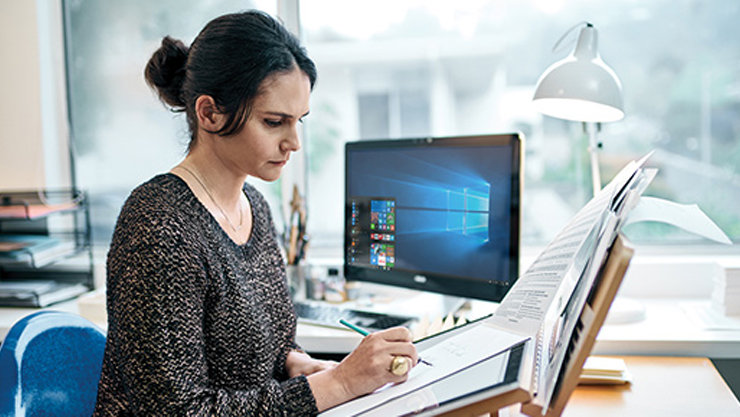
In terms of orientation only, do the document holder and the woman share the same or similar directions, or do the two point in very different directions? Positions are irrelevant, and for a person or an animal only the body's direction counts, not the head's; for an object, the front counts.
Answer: very different directions

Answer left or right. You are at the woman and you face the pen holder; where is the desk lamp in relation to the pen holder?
right

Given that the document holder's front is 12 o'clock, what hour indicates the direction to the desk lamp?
The desk lamp is roughly at 3 o'clock from the document holder.

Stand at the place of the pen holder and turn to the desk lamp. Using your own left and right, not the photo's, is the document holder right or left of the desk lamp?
right

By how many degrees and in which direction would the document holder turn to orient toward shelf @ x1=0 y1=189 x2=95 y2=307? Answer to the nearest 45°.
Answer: approximately 45° to its right

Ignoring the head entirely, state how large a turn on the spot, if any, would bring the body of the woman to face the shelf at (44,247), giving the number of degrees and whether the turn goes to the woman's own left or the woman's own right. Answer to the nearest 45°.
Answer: approximately 180°

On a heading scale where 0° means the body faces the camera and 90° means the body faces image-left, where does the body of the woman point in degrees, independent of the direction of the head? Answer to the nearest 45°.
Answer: approximately 315°

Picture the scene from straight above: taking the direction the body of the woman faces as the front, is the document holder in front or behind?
in front

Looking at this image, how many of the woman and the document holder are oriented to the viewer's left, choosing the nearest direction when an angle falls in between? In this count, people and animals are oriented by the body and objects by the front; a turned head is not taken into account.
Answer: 1

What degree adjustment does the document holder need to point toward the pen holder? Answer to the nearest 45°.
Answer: approximately 45° to its right

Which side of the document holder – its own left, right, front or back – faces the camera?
left
